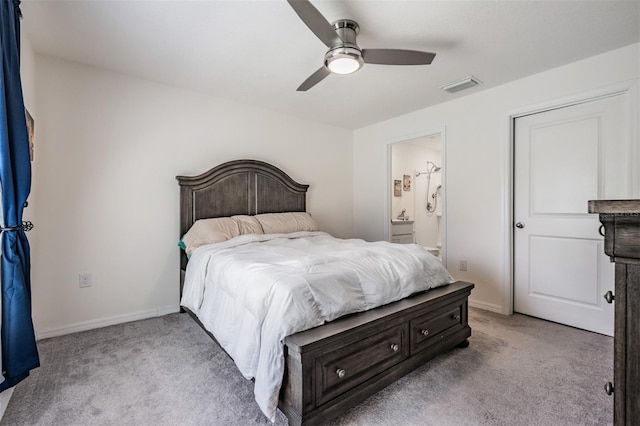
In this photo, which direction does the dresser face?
to the viewer's left

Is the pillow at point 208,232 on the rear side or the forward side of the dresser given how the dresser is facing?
on the forward side

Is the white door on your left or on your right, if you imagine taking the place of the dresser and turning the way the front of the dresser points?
on your right

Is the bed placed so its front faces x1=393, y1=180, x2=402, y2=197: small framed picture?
no

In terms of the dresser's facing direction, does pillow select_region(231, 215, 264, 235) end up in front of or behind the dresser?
in front

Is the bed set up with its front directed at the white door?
no

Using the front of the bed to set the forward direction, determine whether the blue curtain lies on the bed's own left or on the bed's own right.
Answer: on the bed's own right

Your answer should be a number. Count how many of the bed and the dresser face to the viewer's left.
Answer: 1

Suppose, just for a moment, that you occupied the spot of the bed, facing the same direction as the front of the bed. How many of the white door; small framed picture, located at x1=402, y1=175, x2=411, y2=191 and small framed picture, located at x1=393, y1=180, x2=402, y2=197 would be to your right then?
0

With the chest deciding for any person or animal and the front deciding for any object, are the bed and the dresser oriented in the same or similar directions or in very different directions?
very different directions
